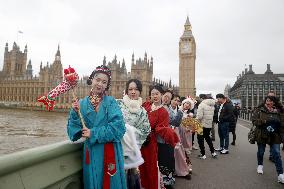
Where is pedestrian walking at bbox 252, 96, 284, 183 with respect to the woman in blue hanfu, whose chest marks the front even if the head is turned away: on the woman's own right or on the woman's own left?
on the woman's own left

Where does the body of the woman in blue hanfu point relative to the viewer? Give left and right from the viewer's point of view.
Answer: facing the viewer

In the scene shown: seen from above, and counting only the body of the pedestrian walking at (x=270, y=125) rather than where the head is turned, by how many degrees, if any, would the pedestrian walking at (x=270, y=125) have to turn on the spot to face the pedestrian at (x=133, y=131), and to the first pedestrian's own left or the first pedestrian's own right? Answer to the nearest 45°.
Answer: approximately 45° to the first pedestrian's own right

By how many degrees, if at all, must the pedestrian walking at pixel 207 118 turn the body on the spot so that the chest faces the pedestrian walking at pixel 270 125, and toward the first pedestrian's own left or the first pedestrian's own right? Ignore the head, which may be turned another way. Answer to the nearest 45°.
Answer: approximately 180°

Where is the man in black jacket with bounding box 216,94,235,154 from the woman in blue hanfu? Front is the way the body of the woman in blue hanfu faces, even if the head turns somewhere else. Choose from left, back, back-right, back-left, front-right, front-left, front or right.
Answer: back-left

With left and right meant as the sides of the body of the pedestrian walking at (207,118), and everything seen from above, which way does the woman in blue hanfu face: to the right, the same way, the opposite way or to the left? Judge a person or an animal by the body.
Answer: the opposite way

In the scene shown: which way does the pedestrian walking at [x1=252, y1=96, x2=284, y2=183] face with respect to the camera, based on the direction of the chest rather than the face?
toward the camera

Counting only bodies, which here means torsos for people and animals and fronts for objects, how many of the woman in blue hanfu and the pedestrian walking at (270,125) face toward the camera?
2

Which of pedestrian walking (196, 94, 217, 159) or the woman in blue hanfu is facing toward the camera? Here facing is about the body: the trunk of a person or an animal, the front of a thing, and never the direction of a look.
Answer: the woman in blue hanfu

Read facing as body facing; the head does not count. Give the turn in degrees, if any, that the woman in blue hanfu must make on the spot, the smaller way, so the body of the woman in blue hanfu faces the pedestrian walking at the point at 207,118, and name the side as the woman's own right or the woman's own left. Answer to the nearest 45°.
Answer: approximately 135° to the woman's own left

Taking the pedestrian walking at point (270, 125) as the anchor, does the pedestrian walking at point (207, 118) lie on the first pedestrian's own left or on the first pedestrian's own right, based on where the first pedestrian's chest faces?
on the first pedestrian's own right
